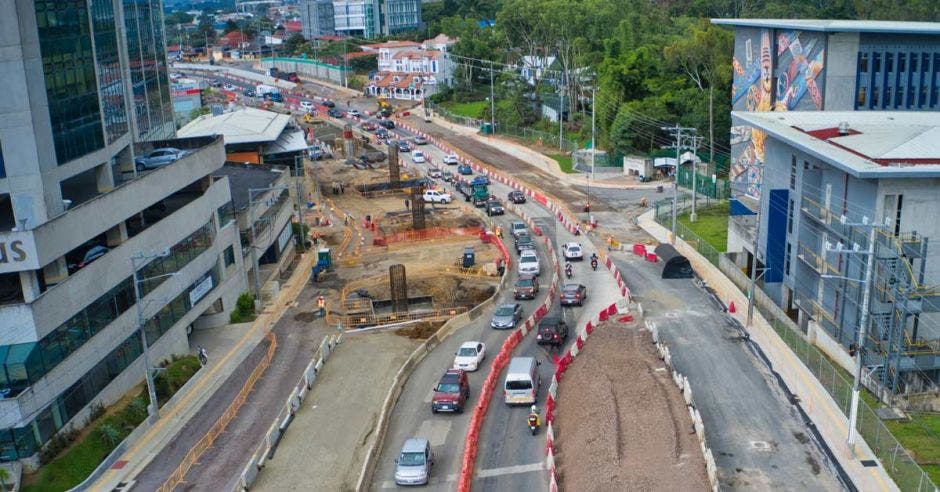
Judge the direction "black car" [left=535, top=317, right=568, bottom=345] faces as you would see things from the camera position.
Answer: facing away from the viewer

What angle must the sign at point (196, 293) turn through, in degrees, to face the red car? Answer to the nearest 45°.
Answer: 0° — it already faces it

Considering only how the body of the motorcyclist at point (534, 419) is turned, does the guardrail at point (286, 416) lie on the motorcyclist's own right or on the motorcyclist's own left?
on the motorcyclist's own left

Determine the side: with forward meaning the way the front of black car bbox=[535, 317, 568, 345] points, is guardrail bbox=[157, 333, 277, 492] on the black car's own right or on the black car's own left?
on the black car's own left

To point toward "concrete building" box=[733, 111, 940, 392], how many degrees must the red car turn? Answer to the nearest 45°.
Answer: approximately 90° to its left

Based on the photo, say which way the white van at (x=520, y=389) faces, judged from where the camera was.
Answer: facing away from the viewer

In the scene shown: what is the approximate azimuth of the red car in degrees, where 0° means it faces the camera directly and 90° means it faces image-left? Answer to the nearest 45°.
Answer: approximately 0°

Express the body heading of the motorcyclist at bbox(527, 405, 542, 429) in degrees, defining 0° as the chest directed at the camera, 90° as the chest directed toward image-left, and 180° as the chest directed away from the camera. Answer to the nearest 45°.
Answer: approximately 180°
